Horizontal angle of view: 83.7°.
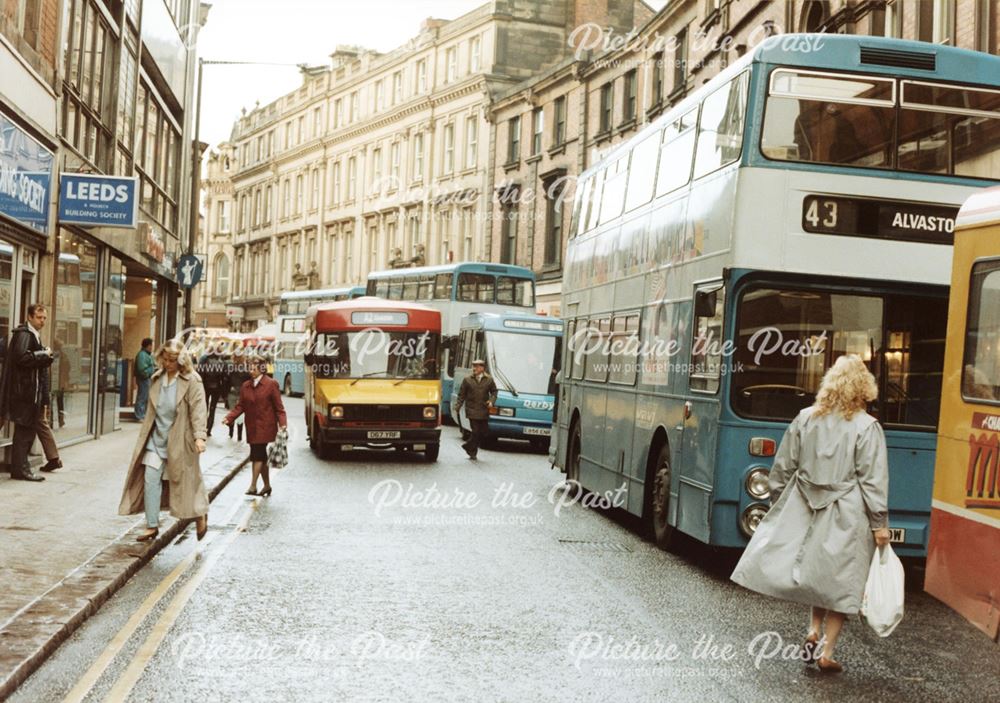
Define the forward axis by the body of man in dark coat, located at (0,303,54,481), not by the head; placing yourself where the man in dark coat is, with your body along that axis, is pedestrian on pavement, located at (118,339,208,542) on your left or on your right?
on your right

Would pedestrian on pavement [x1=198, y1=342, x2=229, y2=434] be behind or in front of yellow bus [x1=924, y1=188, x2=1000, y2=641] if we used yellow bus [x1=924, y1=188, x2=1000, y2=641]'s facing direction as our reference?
behind

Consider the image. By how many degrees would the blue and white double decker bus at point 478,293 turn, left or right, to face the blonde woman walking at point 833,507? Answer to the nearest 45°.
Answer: approximately 45° to its right

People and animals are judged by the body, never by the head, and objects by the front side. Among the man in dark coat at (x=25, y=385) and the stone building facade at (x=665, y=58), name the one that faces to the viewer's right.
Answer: the man in dark coat

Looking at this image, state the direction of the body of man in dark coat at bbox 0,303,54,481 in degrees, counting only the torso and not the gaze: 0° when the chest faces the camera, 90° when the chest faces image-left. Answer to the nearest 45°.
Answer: approximately 270°

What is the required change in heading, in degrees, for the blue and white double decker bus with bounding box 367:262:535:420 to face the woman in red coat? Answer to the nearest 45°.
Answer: approximately 45° to its right

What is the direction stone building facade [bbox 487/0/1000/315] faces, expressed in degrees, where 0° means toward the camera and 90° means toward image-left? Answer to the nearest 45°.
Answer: approximately 45°

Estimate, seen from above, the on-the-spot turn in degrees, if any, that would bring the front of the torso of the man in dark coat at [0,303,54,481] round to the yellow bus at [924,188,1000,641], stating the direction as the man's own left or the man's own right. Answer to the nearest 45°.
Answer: approximately 45° to the man's own right

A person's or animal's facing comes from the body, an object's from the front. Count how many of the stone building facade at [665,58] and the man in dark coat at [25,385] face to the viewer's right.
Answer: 1

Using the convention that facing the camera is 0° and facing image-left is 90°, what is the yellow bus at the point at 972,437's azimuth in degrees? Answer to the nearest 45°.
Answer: approximately 315°
